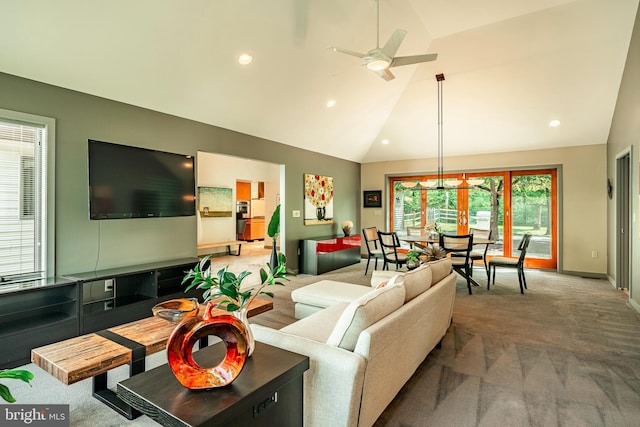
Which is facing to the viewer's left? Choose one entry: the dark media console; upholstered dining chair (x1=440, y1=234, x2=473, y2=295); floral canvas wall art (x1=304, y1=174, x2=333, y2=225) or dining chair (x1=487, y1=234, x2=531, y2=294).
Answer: the dining chair

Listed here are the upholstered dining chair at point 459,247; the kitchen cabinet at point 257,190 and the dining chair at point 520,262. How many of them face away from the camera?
1

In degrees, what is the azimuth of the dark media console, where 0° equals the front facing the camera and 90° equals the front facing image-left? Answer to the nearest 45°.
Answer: approximately 315°

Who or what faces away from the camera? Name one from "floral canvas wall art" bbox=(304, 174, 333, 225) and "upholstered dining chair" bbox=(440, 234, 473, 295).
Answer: the upholstered dining chair

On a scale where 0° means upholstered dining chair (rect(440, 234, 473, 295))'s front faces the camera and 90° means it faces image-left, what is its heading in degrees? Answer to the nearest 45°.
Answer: approximately 180°

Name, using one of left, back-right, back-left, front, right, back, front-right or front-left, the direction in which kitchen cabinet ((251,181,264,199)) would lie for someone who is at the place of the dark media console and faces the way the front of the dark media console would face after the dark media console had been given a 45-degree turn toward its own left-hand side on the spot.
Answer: front-left

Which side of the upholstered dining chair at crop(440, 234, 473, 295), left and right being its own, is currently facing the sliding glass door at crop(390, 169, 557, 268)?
front

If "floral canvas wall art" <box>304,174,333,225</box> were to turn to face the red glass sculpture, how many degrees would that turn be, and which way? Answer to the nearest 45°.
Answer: approximately 45° to its right

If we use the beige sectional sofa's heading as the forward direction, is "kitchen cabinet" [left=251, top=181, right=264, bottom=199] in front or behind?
in front

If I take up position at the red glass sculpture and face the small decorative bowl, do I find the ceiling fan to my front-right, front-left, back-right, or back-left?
front-right

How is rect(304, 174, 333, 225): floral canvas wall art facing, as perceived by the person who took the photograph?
facing the viewer and to the right of the viewer

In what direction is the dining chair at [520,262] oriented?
to the viewer's left
